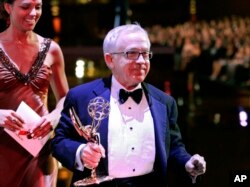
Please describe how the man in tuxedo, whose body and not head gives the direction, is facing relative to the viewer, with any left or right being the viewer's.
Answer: facing the viewer and to the right of the viewer

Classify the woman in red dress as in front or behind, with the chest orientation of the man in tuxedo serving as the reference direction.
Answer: behind

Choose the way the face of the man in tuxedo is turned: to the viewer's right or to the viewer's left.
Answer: to the viewer's right

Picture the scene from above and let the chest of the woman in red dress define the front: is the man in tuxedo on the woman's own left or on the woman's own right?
on the woman's own left

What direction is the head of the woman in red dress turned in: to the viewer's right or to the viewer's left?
to the viewer's right

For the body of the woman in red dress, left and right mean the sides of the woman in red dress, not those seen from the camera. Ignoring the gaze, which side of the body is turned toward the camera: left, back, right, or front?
front

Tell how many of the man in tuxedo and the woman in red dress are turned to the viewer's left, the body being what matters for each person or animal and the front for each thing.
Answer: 0
